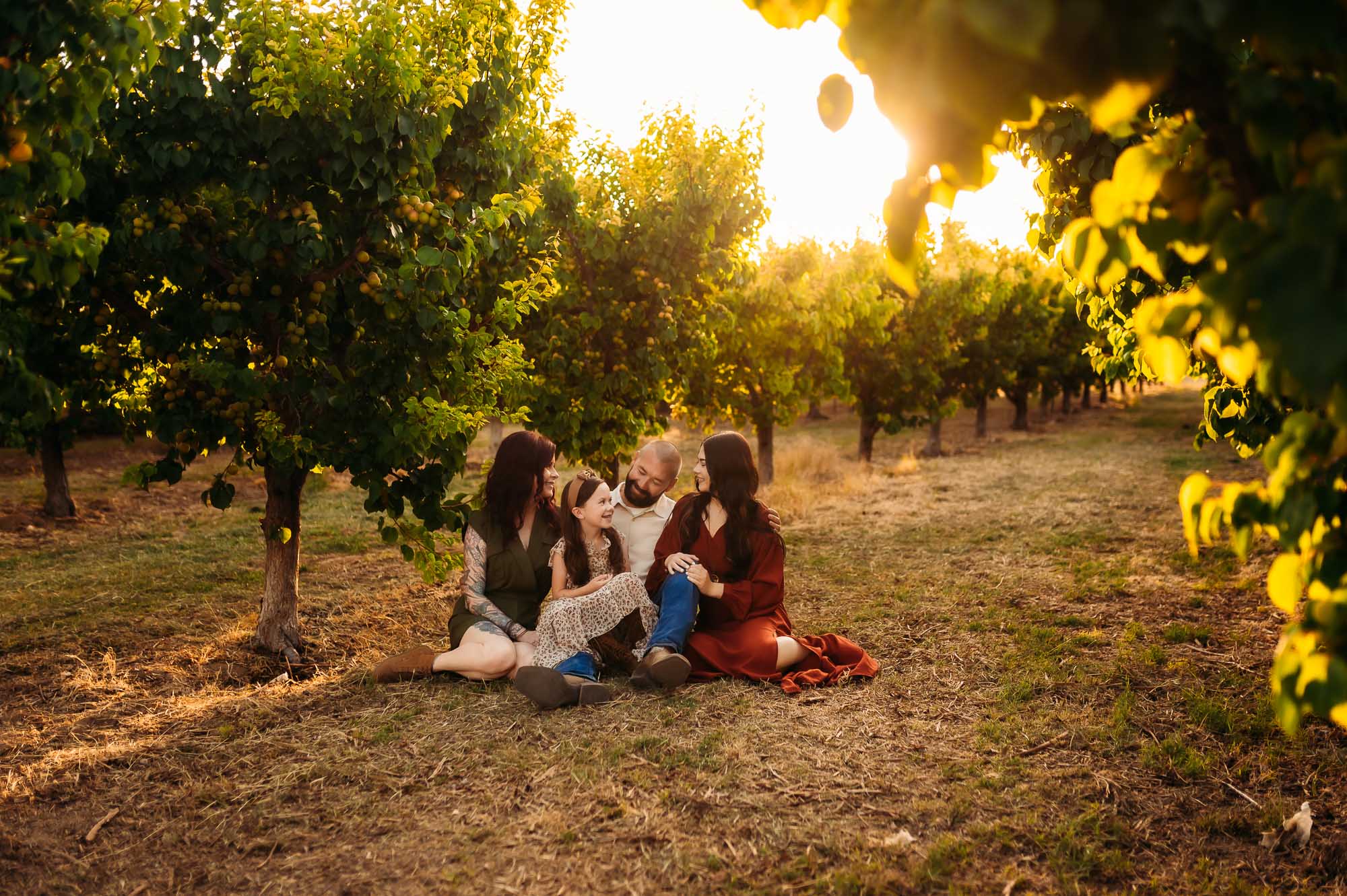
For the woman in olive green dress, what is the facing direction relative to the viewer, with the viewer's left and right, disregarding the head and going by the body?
facing the viewer and to the right of the viewer

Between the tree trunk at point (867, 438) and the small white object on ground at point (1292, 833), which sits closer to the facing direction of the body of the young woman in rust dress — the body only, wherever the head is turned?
the small white object on ground

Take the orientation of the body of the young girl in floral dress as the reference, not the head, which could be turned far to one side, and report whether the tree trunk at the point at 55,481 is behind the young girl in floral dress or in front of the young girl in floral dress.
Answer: behind

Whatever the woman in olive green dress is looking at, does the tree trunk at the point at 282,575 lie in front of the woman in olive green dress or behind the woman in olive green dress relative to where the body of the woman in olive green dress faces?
behind

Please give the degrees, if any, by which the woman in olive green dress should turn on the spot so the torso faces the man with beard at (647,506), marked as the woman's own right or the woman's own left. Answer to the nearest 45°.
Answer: approximately 45° to the woman's own left

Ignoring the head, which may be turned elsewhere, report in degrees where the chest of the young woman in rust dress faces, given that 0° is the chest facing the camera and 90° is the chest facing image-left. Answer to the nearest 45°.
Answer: approximately 45°

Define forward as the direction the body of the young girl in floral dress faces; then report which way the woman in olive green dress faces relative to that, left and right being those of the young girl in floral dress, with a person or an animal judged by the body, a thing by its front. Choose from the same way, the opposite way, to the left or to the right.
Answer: the same way

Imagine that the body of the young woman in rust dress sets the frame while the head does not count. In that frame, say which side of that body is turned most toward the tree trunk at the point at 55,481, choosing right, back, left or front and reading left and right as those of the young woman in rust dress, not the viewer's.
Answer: right

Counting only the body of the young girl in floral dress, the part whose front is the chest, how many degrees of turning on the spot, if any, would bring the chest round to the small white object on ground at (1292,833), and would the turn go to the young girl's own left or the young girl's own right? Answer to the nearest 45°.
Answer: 0° — they already face it

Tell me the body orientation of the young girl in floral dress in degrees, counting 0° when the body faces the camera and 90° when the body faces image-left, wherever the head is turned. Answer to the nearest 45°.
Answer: approximately 315°

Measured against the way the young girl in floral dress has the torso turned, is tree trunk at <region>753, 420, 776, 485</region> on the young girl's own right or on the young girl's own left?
on the young girl's own left

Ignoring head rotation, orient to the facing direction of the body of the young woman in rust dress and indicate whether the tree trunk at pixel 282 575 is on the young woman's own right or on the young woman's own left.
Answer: on the young woman's own right

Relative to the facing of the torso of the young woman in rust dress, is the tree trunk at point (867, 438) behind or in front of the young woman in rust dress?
behind

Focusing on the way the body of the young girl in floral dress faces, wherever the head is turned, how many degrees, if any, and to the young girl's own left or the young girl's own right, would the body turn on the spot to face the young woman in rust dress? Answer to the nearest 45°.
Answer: approximately 45° to the young girl's own left

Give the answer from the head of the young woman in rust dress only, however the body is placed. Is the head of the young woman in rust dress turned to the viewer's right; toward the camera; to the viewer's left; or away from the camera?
to the viewer's left
